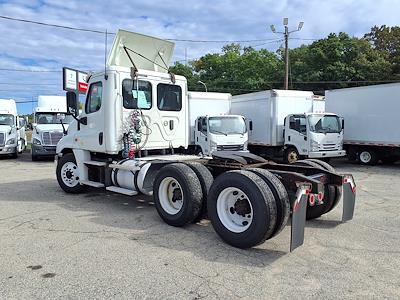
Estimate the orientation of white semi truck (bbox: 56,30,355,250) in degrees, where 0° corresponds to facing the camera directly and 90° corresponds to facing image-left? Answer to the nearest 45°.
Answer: approximately 135°

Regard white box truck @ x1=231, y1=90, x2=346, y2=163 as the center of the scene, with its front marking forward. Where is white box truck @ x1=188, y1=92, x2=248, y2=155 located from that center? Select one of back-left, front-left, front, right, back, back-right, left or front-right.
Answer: right

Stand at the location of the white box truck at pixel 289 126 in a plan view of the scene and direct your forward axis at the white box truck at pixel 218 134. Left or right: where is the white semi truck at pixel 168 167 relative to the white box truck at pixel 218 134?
left

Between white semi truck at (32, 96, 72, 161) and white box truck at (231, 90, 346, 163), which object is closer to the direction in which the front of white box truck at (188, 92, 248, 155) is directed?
the white box truck

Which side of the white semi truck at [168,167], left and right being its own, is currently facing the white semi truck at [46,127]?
front

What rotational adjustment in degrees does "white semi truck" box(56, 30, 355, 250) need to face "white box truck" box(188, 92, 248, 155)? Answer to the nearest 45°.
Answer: approximately 45° to its right

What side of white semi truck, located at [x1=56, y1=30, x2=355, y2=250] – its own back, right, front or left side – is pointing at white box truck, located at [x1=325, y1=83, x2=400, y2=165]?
right

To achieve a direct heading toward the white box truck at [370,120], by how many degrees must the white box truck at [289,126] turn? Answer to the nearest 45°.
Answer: approximately 45° to its left

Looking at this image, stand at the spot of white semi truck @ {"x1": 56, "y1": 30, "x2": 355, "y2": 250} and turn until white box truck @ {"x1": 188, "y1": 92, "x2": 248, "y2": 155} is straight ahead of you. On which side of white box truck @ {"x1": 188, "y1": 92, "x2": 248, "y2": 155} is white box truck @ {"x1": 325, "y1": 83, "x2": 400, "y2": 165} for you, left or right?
right

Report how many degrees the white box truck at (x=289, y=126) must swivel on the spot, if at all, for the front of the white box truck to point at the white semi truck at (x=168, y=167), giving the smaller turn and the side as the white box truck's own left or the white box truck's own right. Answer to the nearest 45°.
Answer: approximately 45° to the white box truck's own right

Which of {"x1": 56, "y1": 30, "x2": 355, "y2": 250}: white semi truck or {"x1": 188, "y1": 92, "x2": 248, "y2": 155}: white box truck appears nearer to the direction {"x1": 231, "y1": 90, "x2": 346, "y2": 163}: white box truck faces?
the white semi truck

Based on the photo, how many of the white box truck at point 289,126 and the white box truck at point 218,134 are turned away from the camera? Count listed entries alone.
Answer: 0

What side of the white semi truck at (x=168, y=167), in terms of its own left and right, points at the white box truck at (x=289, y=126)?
right
